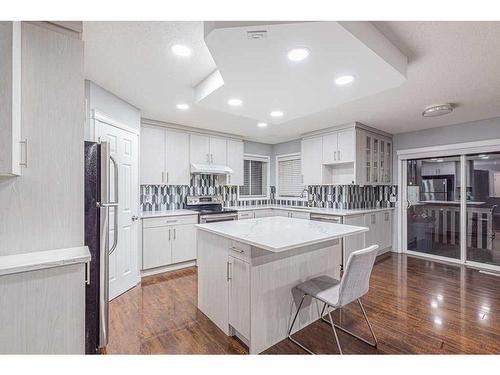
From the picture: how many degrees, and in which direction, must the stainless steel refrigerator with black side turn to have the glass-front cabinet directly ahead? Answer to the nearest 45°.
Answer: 0° — it already faces it

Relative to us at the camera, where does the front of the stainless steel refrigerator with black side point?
facing to the right of the viewer

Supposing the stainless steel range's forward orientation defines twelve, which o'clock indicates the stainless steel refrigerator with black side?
The stainless steel refrigerator with black side is roughly at 2 o'clock from the stainless steel range.

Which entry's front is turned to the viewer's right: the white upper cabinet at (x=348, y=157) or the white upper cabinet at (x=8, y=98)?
the white upper cabinet at (x=8, y=98)

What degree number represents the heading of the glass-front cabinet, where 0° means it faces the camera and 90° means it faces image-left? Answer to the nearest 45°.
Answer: approximately 315°

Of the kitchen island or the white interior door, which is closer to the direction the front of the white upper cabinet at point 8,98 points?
the kitchen island

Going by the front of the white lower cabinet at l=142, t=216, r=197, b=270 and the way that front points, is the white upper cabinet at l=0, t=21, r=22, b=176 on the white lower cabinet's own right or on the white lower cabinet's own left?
on the white lower cabinet's own right

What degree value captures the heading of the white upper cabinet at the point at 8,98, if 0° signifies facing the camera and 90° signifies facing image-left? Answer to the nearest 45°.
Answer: approximately 270°

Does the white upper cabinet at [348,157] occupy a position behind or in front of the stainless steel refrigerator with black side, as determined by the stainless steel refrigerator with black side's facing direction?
in front

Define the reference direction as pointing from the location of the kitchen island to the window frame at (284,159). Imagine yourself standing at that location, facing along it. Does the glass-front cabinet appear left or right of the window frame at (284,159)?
right

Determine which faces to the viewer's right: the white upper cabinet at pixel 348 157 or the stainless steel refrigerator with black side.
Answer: the stainless steel refrigerator with black side

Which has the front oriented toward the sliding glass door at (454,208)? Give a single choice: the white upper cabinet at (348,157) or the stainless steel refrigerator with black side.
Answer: the stainless steel refrigerator with black side

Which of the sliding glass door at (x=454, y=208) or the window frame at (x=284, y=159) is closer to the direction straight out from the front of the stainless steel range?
the sliding glass door

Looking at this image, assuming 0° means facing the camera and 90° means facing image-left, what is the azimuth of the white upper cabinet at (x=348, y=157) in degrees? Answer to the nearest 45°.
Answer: approximately 45°

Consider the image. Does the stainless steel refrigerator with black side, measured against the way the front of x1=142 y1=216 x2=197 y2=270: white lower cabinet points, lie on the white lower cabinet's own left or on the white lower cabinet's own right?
on the white lower cabinet's own right
